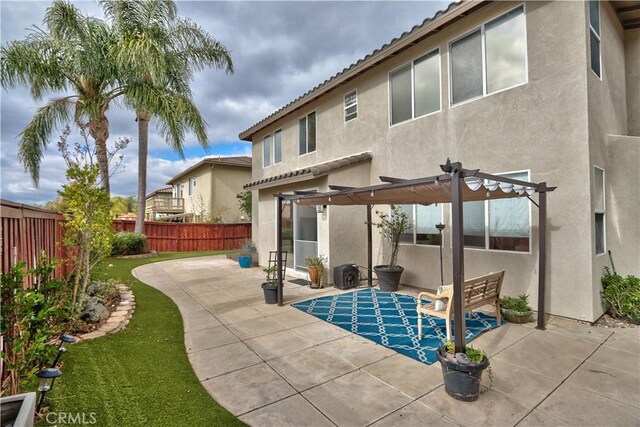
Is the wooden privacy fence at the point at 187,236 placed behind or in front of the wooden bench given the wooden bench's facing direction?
in front
